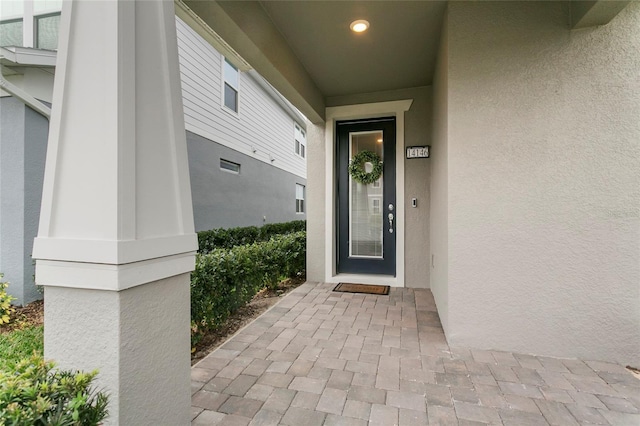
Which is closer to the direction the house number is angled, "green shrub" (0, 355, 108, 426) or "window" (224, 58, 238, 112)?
the green shrub

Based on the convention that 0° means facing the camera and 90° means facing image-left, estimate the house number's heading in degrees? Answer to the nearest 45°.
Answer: approximately 0°

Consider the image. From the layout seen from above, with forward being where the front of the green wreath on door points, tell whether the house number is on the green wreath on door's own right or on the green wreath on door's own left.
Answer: on the green wreath on door's own left

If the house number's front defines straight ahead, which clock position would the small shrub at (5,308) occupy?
The small shrub is roughly at 2 o'clock from the house number.

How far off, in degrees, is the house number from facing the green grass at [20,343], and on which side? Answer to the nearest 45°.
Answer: approximately 45° to its right

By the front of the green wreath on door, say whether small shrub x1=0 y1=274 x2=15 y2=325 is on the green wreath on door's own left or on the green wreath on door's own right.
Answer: on the green wreath on door's own right

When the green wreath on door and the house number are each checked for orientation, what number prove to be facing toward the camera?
2

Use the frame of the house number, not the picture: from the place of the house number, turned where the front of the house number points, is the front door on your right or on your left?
on your right
